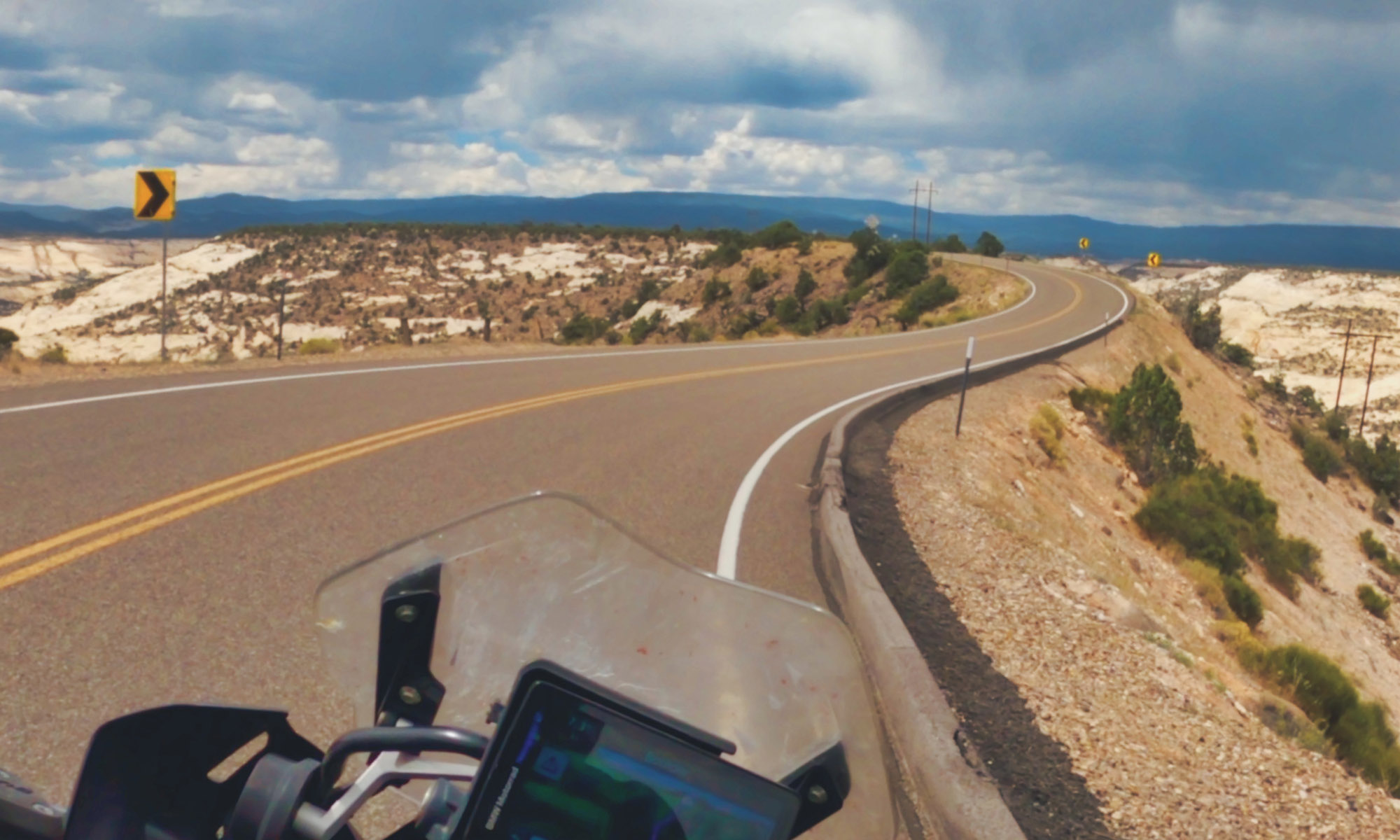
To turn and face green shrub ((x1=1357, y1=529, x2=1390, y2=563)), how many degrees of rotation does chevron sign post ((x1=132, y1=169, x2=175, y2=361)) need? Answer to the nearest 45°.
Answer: approximately 90° to its left

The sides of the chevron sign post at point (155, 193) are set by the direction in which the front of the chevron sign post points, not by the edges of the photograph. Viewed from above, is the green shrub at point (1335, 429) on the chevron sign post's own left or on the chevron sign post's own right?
on the chevron sign post's own left

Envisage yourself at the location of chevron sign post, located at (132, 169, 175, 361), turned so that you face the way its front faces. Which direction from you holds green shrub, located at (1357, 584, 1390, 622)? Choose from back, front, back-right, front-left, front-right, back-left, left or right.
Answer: left

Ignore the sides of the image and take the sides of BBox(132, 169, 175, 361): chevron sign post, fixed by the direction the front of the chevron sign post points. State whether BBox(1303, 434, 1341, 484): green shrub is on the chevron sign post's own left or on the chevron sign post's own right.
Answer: on the chevron sign post's own left

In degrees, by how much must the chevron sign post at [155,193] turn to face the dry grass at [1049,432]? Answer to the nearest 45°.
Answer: approximately 90° to its left

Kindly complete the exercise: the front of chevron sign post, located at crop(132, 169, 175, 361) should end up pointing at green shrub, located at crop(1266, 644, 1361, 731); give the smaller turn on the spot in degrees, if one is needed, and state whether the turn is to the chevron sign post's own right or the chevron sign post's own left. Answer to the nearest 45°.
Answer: approximately 45° to the chevron sign post's own left

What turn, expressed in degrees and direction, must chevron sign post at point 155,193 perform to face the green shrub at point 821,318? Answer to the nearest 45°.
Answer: approximately 135° to its left

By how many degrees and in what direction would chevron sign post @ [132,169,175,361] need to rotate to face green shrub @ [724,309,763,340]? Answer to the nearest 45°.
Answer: approximately 135° to its left

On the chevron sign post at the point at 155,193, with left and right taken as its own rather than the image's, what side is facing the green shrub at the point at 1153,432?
left

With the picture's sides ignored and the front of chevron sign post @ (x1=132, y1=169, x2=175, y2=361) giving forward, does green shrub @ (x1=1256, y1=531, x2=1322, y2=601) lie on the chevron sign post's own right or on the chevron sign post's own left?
on the chevron sign post's own left

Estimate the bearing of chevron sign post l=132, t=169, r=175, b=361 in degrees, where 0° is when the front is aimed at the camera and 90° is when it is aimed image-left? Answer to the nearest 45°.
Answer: approximately 0°
